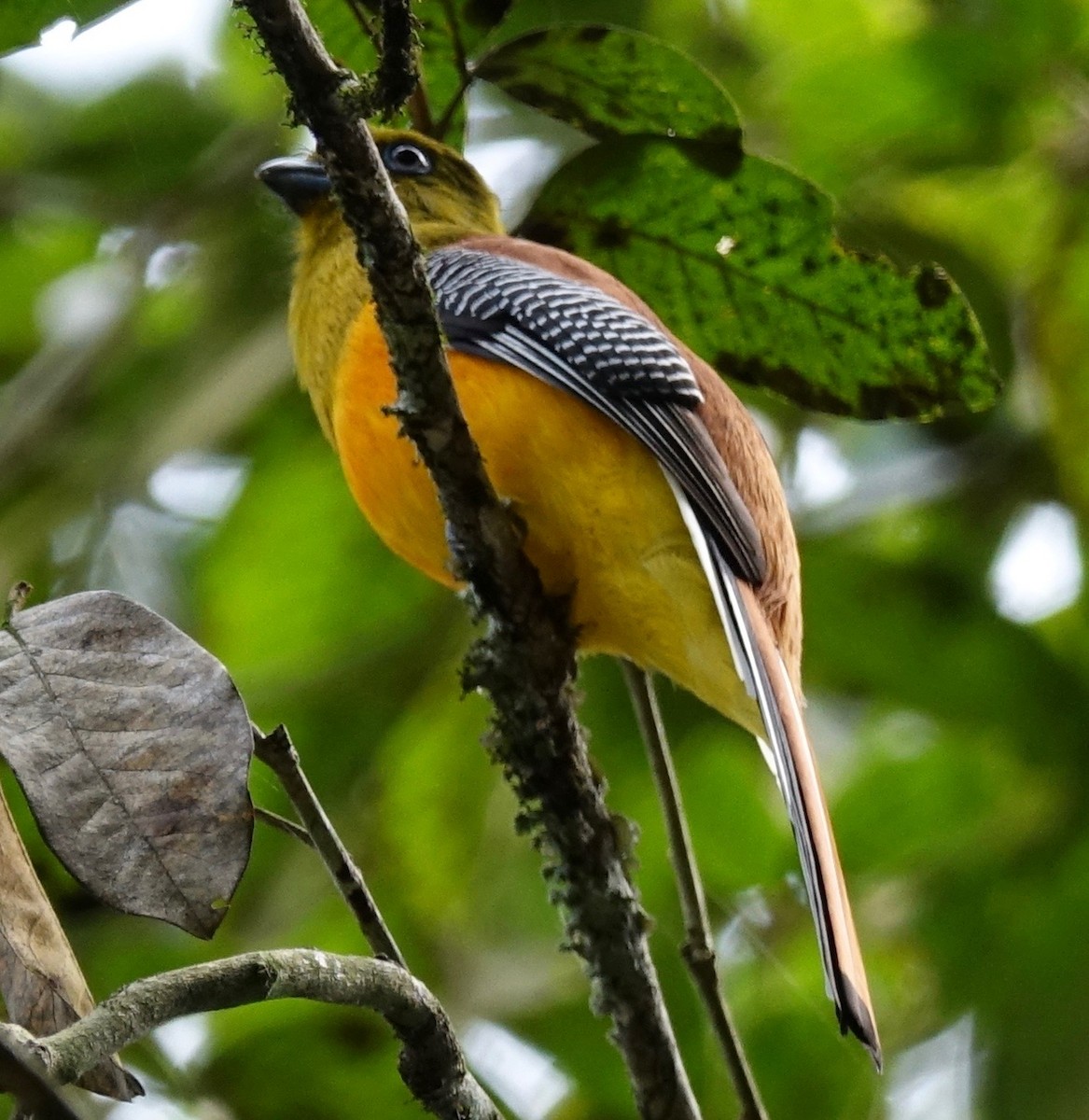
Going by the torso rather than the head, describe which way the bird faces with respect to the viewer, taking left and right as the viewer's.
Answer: facing to the left of the viewer
